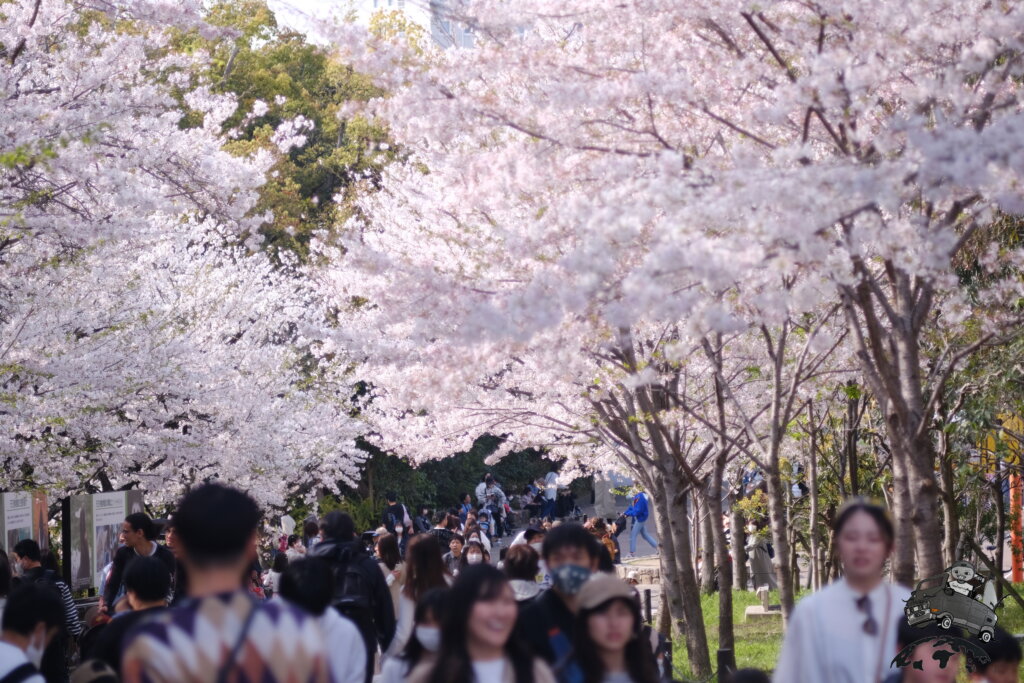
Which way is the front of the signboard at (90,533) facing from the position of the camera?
facing the viewer

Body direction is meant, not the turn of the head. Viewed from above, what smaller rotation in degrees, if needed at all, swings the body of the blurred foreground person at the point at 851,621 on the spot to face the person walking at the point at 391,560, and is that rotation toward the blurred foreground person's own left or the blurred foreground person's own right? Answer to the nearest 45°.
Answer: approximately 135° to the blurred foreground person's own right

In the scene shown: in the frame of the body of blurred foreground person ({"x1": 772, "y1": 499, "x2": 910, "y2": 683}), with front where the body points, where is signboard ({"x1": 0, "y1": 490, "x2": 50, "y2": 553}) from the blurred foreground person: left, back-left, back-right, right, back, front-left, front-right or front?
back-right

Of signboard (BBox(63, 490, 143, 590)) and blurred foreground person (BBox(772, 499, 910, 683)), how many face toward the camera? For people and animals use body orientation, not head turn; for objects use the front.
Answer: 2

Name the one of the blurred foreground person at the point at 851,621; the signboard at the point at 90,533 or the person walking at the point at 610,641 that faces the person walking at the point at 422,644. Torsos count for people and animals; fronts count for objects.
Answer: the signboard

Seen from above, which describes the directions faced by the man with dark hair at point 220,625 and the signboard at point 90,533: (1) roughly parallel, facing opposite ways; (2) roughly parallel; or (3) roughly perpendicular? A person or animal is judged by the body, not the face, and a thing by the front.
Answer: roughly parallel, facing opposite ways

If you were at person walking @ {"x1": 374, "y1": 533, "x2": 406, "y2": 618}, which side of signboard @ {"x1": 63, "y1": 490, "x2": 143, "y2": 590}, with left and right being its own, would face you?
front

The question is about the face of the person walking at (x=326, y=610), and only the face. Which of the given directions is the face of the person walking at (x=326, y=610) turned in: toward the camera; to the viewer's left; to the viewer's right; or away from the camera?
away from the camera

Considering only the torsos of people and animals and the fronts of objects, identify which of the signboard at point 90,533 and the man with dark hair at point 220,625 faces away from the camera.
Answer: the man with dark hair

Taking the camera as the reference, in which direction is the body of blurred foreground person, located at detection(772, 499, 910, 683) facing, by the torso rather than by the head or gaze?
toward the camera

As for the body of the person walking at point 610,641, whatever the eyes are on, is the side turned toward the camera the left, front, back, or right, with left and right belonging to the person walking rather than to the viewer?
front

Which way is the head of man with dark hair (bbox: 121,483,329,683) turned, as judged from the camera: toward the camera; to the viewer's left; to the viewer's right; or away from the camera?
away from the camera

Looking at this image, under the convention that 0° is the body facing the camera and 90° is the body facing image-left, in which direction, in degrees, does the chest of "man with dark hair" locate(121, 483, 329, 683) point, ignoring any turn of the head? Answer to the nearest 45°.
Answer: approximately 180°

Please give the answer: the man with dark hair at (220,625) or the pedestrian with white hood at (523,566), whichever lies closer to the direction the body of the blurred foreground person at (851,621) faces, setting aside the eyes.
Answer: the man with dark hair
